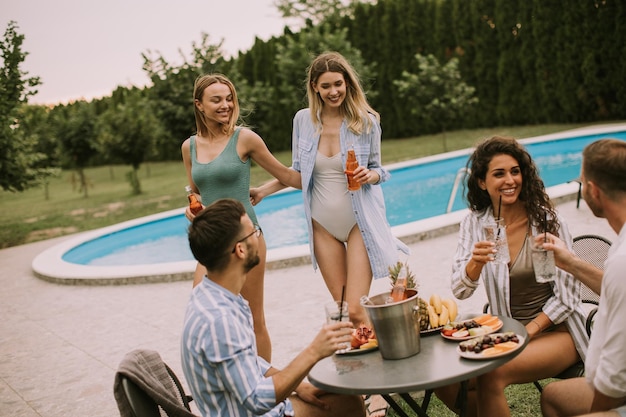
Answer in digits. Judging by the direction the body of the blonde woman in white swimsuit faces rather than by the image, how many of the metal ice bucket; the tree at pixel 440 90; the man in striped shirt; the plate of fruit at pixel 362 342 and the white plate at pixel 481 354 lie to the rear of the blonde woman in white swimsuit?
1

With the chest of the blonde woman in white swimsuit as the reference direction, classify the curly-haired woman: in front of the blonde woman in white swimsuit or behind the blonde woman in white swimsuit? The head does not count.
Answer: in front

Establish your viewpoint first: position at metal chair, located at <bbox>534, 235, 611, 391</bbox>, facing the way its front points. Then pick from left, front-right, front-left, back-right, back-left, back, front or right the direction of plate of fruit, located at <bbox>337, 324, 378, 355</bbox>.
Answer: front

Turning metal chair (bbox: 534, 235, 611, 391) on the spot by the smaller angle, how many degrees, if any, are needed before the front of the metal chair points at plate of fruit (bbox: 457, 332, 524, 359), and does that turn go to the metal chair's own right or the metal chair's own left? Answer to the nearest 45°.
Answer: approximately 45° to the metal chair's own left

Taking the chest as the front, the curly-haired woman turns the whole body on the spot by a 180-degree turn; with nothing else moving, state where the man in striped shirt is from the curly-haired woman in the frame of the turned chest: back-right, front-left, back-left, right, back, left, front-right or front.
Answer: back

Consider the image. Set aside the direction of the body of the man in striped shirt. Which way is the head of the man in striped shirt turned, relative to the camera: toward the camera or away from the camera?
away from the camera

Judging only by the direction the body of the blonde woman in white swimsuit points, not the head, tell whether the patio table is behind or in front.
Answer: in front

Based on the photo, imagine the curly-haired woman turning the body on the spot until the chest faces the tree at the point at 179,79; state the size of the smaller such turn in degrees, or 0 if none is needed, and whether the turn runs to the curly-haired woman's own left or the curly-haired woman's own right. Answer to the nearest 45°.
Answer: approximately 90° to the curly-haired woman's own right

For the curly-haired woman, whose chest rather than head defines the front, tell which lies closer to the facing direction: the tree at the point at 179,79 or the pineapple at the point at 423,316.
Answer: the pineapple

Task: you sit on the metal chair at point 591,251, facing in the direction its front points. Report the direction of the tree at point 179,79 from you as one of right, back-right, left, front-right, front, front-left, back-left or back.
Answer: right

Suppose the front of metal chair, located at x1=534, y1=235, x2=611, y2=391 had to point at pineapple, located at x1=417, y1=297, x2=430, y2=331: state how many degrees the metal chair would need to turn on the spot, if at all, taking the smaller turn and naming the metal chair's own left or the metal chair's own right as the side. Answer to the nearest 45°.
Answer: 0° — it already faces it

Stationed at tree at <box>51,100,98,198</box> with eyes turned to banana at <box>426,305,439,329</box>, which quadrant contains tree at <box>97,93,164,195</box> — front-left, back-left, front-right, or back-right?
front-left

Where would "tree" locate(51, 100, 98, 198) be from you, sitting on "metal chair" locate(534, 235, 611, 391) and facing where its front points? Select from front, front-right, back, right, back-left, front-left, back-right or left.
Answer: right

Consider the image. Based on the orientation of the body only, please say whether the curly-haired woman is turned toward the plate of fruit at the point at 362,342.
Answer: yes

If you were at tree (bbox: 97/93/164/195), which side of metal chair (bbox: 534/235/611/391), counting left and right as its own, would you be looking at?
right

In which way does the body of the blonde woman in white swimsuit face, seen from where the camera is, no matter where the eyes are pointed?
toward the camera

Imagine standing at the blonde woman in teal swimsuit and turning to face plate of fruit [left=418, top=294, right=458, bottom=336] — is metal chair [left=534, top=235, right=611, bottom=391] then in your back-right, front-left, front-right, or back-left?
front-left

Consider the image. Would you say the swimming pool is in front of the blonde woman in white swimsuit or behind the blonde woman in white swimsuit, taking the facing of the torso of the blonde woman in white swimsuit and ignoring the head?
behind

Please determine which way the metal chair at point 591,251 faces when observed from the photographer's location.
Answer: facing the viewer and to the left of the viewer
